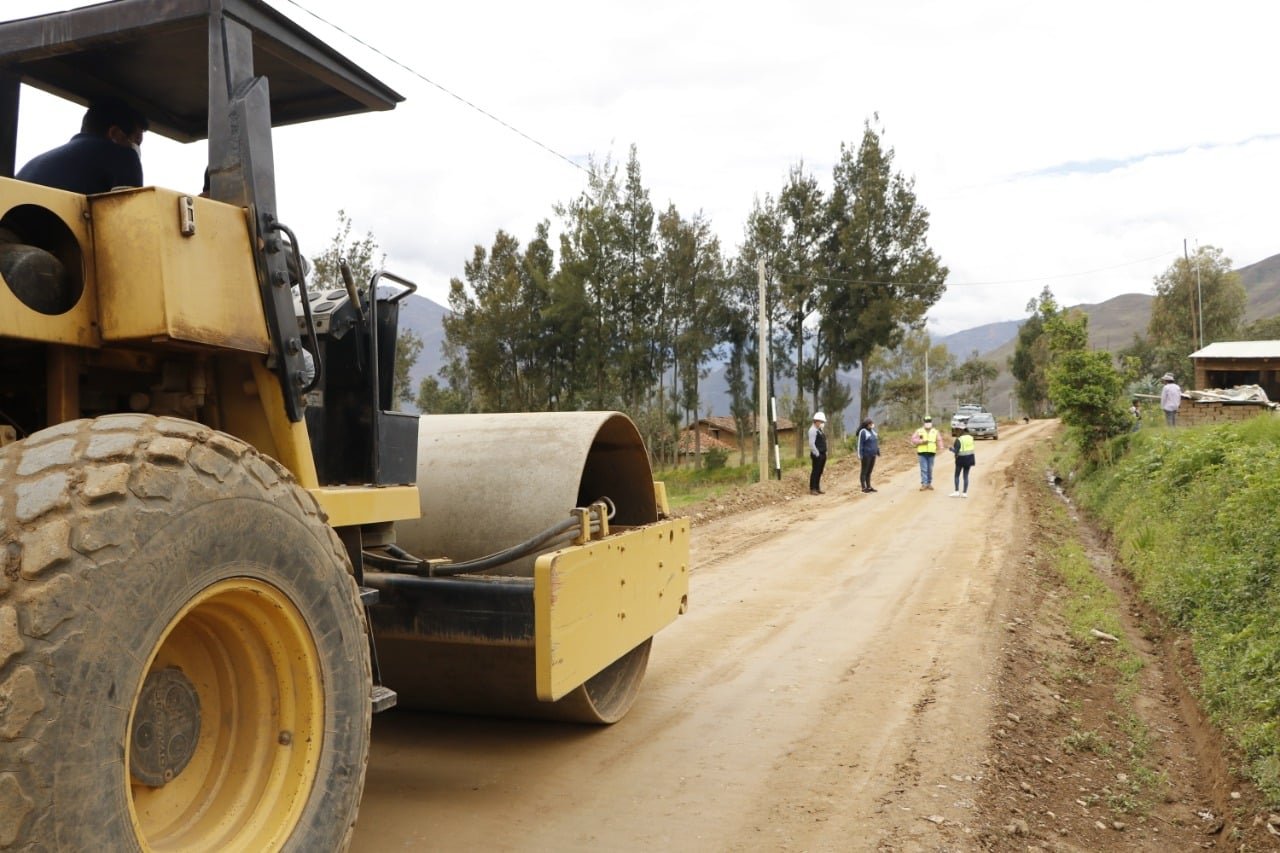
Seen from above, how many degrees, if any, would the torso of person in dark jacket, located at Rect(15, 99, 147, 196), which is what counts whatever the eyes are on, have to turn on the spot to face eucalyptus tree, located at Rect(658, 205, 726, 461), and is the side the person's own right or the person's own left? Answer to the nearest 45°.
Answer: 0° — they already face it

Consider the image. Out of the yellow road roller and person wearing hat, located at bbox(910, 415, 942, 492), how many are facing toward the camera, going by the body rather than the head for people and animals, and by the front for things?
1

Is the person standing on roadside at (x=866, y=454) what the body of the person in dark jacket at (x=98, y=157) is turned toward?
yes

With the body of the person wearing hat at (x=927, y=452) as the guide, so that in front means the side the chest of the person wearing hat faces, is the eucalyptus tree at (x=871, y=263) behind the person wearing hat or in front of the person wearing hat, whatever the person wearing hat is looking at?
behind

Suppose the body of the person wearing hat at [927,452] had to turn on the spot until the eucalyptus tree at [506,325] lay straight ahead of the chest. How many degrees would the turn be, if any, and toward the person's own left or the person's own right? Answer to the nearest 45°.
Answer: approximately 135° to the person's own right

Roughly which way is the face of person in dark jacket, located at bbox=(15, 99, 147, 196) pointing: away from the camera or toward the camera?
away from the camera

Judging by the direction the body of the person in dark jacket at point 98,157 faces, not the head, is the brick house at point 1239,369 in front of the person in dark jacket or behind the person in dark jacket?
in front

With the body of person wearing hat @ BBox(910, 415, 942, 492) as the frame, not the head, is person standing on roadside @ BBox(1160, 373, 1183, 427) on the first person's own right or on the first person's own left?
on the first person's own left

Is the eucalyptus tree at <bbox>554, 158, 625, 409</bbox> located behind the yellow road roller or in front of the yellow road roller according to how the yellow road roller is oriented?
in front

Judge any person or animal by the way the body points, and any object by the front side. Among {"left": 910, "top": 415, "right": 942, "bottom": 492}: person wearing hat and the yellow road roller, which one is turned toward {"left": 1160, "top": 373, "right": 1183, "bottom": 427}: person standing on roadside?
the yellow road roller

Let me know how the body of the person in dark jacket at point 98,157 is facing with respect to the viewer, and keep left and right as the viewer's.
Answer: facing away from the viewer and to the right of the viewer

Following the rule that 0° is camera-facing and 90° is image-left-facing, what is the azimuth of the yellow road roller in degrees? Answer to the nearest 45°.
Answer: approximately 225°

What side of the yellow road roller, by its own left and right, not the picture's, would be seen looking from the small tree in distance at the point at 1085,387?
front

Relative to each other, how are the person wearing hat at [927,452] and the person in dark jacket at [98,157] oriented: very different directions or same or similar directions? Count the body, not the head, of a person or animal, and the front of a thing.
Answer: very different directions
